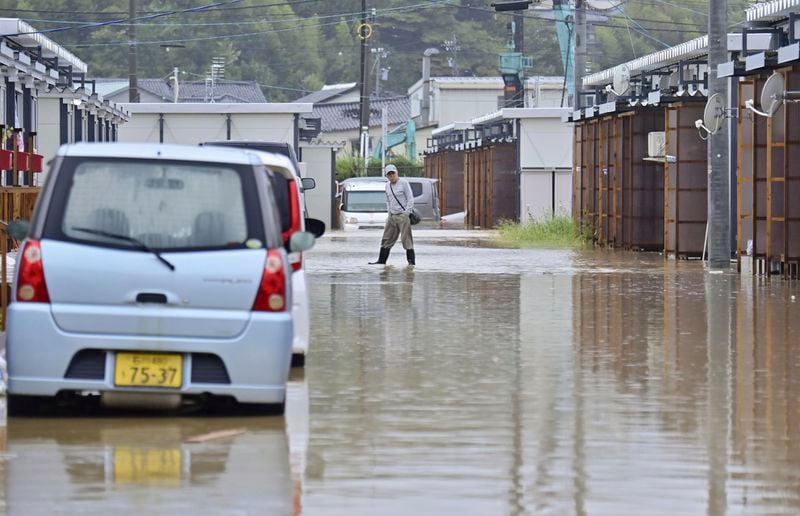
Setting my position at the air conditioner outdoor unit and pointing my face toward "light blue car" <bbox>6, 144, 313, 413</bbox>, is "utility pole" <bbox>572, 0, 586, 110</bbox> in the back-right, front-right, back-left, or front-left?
back-right

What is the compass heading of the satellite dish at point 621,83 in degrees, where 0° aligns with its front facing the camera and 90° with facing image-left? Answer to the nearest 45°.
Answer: approximately 45°

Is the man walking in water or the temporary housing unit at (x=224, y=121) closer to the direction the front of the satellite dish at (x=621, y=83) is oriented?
the man walking in water

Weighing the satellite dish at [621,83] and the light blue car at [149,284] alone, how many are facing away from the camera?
1

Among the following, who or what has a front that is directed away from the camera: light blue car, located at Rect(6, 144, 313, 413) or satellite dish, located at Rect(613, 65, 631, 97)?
the light blue car

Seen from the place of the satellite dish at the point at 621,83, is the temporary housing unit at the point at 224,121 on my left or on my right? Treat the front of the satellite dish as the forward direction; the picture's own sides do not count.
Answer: on my right

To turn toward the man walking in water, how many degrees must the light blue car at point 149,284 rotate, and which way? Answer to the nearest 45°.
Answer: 0° — it already faces them

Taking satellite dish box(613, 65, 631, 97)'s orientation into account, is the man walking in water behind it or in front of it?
in front

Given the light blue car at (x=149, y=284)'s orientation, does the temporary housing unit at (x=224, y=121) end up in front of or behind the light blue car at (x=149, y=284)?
in front

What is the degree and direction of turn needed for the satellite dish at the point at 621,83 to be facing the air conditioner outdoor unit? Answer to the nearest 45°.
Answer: approximately 45° to its left

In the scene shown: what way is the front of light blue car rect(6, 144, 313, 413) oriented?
away from the camera
